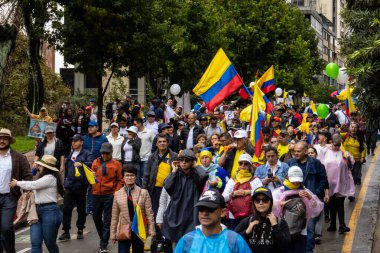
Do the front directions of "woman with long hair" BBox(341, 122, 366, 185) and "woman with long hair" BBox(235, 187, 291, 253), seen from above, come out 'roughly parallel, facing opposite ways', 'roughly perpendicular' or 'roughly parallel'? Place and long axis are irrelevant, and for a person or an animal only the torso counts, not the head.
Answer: roughly parallel

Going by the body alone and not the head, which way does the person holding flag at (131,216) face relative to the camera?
toward the camera

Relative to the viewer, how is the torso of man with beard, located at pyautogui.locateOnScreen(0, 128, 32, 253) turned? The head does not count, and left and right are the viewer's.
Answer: facing the viewer

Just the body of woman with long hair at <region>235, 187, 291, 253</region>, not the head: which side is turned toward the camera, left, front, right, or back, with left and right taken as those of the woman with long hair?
front

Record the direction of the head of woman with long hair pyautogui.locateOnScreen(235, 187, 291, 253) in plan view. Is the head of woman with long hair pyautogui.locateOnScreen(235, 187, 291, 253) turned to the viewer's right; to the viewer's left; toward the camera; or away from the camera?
toward the camera

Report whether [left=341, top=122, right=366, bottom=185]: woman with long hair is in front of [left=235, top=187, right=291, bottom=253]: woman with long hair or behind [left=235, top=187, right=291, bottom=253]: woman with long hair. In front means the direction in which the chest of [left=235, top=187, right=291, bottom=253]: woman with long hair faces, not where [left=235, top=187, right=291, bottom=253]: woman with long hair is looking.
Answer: behind
